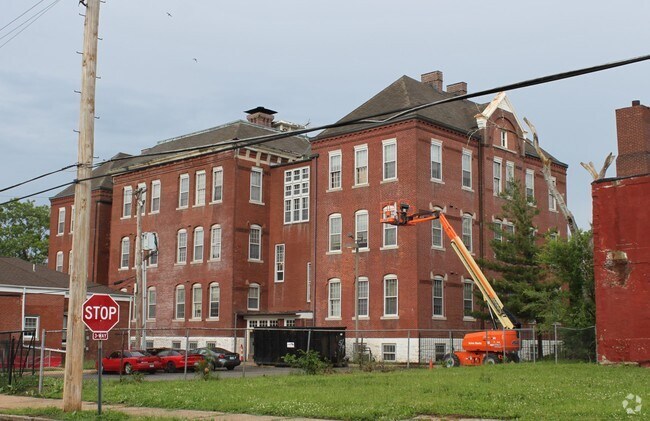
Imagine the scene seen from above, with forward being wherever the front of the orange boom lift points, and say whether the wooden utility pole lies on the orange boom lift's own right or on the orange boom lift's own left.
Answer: on the orange boom lift's own left

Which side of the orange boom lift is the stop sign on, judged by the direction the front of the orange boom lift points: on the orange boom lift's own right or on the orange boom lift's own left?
on the orange boom lift's own left

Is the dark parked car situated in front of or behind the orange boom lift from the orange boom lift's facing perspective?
in front

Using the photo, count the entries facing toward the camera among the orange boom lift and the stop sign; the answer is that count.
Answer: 1

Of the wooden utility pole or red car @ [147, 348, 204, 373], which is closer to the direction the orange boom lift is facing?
the red car

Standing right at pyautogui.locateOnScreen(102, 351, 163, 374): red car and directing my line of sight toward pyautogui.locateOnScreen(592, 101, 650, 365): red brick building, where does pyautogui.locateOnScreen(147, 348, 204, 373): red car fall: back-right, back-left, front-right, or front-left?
front-left

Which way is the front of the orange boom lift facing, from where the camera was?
facing to the left of the viewer

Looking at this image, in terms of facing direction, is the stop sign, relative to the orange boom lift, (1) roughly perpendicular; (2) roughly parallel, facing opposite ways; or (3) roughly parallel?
roughly perpendicular

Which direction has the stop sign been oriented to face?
toward the camera

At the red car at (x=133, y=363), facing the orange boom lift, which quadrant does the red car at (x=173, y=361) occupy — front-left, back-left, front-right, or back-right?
front-left

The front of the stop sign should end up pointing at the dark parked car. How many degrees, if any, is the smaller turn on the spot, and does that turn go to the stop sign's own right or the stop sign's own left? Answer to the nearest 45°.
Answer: approximately 180°

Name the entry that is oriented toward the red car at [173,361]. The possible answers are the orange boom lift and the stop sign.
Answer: the orange boom lift
